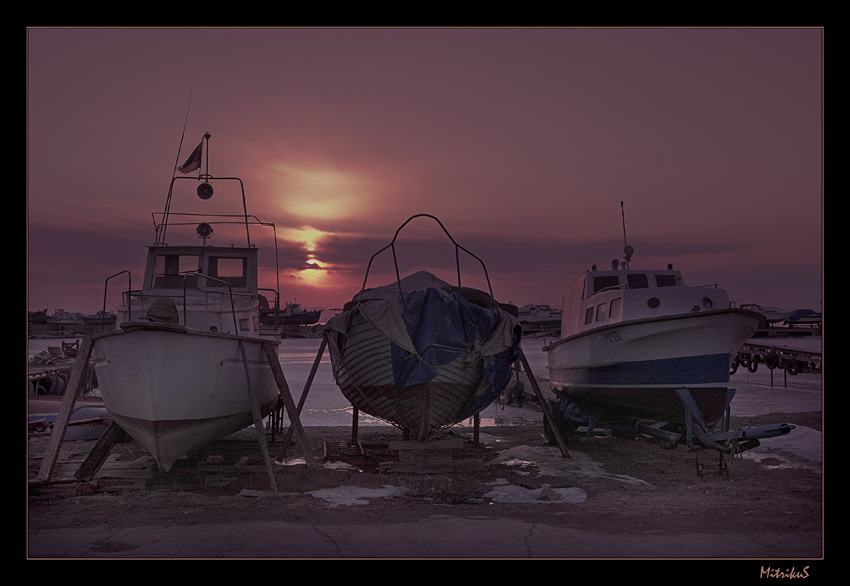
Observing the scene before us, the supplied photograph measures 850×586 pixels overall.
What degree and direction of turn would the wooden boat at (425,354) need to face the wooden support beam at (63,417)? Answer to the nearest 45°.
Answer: approximately 90° to its right

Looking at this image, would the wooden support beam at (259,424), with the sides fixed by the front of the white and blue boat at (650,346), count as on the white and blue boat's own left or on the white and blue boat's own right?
on the white and blue boat's own right

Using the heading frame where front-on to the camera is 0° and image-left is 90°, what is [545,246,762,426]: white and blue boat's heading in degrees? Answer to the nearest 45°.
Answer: approximately 315°

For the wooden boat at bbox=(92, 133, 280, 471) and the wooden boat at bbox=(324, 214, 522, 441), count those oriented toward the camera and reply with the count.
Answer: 2

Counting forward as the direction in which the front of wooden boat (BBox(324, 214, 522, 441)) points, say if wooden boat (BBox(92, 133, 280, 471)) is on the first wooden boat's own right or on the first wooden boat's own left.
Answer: on the first wooden boat's own right

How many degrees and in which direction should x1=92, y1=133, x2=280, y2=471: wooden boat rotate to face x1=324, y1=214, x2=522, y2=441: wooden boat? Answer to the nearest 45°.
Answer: approximately 90° to its left
